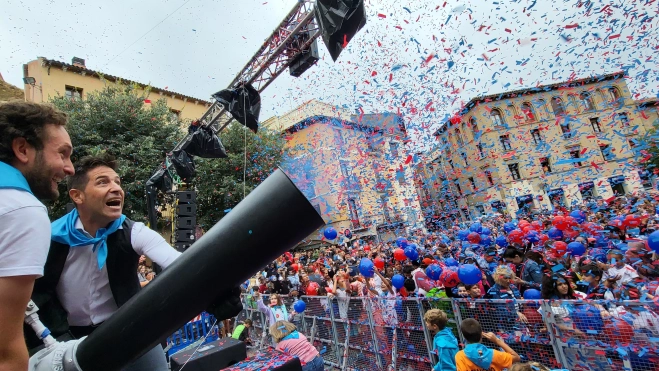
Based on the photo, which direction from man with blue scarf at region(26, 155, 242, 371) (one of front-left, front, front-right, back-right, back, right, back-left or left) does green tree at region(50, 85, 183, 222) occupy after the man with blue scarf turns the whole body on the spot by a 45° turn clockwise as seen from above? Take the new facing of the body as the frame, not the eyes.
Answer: back

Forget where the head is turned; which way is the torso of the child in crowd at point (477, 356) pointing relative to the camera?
away from the camera

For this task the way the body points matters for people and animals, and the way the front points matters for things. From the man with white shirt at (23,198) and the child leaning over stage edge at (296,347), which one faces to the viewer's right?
the man with white shirt

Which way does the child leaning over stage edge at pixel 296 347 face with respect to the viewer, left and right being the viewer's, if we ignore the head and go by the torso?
facing away from the viewer and to the left of the viewer

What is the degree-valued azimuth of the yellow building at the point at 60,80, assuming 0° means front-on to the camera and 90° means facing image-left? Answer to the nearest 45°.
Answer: approximately 315°

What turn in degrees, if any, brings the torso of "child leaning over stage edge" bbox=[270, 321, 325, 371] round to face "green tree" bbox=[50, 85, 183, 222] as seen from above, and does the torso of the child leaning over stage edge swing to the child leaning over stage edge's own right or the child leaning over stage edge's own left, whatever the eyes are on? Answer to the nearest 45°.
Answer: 0° — they already face it

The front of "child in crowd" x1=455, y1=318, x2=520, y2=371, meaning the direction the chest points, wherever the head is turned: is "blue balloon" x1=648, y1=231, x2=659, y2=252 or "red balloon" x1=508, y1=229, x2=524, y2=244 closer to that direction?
the red balloon

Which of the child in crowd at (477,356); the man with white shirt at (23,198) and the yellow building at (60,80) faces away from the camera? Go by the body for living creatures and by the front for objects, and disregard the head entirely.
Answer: the child in crowd

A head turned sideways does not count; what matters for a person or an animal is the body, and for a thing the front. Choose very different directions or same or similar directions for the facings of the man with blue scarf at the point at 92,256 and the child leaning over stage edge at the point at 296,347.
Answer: very different directions

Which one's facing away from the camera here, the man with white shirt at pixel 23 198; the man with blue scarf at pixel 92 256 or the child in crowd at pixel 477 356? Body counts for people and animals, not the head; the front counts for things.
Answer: the child in crowd

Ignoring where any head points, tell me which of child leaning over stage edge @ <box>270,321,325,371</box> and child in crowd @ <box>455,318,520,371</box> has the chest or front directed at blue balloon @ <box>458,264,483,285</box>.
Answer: child in crowd @ <box>455,318,520,371</box>

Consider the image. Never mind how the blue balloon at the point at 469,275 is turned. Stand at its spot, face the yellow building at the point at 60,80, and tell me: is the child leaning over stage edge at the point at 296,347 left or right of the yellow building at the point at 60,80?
left

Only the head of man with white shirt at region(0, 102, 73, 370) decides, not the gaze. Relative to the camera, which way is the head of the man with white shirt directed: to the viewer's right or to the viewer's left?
to the viewer's right

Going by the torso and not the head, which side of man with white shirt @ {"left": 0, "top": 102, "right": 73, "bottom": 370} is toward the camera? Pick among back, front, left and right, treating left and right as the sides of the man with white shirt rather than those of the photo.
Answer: right
